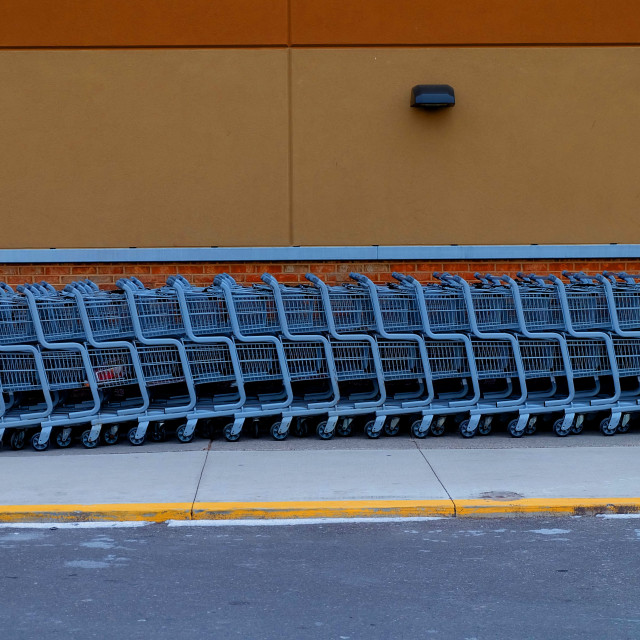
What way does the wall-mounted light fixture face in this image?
toward the camera
